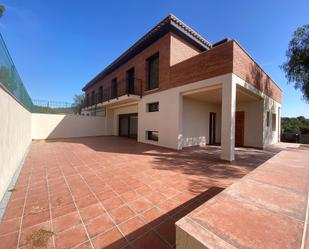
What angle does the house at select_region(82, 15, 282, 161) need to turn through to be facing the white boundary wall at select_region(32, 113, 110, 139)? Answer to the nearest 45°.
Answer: approximately 45° to its right

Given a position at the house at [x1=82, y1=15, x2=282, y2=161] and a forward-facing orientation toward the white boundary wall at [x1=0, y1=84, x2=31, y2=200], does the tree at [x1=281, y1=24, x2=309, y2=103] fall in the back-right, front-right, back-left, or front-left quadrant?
back-left

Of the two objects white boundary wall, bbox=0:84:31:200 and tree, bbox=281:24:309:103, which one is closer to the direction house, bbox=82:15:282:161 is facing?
the white boundary wall

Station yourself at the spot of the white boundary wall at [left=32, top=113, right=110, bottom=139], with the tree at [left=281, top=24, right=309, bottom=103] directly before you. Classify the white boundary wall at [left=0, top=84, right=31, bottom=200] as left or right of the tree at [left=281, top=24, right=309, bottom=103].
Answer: right

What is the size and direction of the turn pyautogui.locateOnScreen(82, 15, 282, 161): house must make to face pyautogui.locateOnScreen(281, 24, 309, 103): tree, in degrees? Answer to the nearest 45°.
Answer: approximately 135° to its left

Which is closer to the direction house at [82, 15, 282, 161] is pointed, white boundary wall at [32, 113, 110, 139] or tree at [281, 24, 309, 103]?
the white boundary wall

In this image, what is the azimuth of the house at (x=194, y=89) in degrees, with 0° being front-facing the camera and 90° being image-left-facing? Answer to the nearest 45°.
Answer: approximately 45°

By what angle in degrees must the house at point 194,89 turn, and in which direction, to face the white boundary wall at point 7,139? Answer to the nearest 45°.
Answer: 0° — it already faces it
